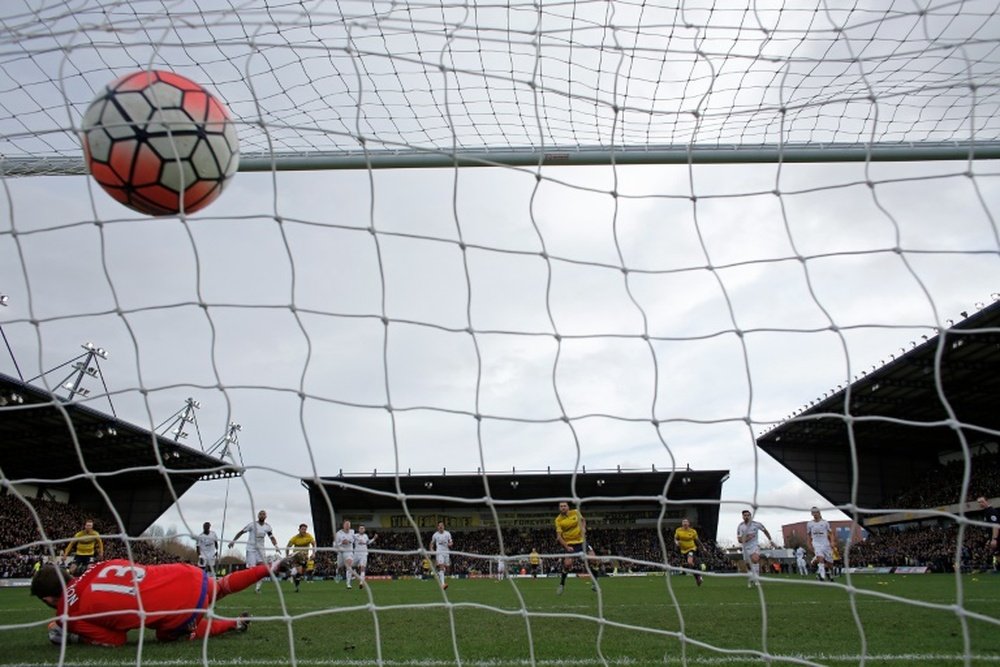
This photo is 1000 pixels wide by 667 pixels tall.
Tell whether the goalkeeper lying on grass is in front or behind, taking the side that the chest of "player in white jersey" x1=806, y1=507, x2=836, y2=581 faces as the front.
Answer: in front

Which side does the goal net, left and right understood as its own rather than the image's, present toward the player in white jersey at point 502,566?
front

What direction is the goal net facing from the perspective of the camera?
away from the camera

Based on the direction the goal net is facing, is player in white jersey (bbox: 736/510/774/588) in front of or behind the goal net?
in front

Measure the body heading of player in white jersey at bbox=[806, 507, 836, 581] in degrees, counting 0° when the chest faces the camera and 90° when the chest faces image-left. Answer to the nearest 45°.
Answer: approximately 45°

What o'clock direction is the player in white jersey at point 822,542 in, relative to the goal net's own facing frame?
The player in white jersey is roughly at 1 o'clock from the goal net.

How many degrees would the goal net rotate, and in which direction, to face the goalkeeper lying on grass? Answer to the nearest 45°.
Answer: approximately 45° to its left

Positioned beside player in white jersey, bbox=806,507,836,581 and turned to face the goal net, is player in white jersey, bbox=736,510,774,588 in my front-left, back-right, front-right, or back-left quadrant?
front-right

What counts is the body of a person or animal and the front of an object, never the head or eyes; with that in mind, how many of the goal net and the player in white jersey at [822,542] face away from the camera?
1

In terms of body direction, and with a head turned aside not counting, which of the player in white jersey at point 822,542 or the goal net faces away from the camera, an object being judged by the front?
the goal net

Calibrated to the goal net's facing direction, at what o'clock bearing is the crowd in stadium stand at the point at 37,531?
The crowd in stadium stand is roughly at 11 o'clock from the goal net.
